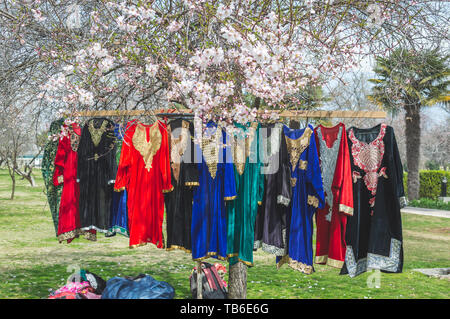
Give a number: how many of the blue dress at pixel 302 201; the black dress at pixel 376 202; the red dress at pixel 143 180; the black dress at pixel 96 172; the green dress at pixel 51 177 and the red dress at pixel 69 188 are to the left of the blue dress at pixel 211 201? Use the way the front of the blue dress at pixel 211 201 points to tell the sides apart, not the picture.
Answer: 2

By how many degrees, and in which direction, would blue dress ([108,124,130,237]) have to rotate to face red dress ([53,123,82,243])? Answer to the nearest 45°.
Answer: approximately 135° to its right

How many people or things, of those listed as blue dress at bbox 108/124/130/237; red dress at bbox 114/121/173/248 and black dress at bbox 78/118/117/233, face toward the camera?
3

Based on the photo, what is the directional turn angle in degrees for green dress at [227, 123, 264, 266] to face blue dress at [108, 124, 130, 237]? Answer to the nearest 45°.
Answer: approximately 45° to its right

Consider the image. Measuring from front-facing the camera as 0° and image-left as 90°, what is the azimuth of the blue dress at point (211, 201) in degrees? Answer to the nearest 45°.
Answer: approximately 0°

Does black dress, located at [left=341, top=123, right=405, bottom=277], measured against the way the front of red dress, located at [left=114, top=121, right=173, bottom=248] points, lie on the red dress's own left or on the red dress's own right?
on the red dress's own left

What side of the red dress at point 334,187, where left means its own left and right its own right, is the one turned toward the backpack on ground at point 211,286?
right

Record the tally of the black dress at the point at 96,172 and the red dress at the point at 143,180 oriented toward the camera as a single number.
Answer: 2

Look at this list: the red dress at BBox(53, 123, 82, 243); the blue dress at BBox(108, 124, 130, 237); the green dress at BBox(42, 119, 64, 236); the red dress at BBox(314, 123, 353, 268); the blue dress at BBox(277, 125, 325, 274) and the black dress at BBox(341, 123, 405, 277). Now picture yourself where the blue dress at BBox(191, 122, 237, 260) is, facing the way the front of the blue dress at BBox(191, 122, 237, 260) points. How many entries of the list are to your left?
3

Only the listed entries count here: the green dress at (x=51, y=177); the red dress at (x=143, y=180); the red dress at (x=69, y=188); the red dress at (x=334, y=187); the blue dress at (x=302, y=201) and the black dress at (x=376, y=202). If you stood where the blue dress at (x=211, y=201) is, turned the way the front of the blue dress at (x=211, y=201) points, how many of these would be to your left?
3

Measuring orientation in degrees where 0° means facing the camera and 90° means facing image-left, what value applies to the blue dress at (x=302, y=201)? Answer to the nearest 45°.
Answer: approximately 45°

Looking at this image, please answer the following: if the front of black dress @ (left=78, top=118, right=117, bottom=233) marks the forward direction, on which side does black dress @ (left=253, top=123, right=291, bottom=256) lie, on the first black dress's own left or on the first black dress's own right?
on the first black dress's own left
